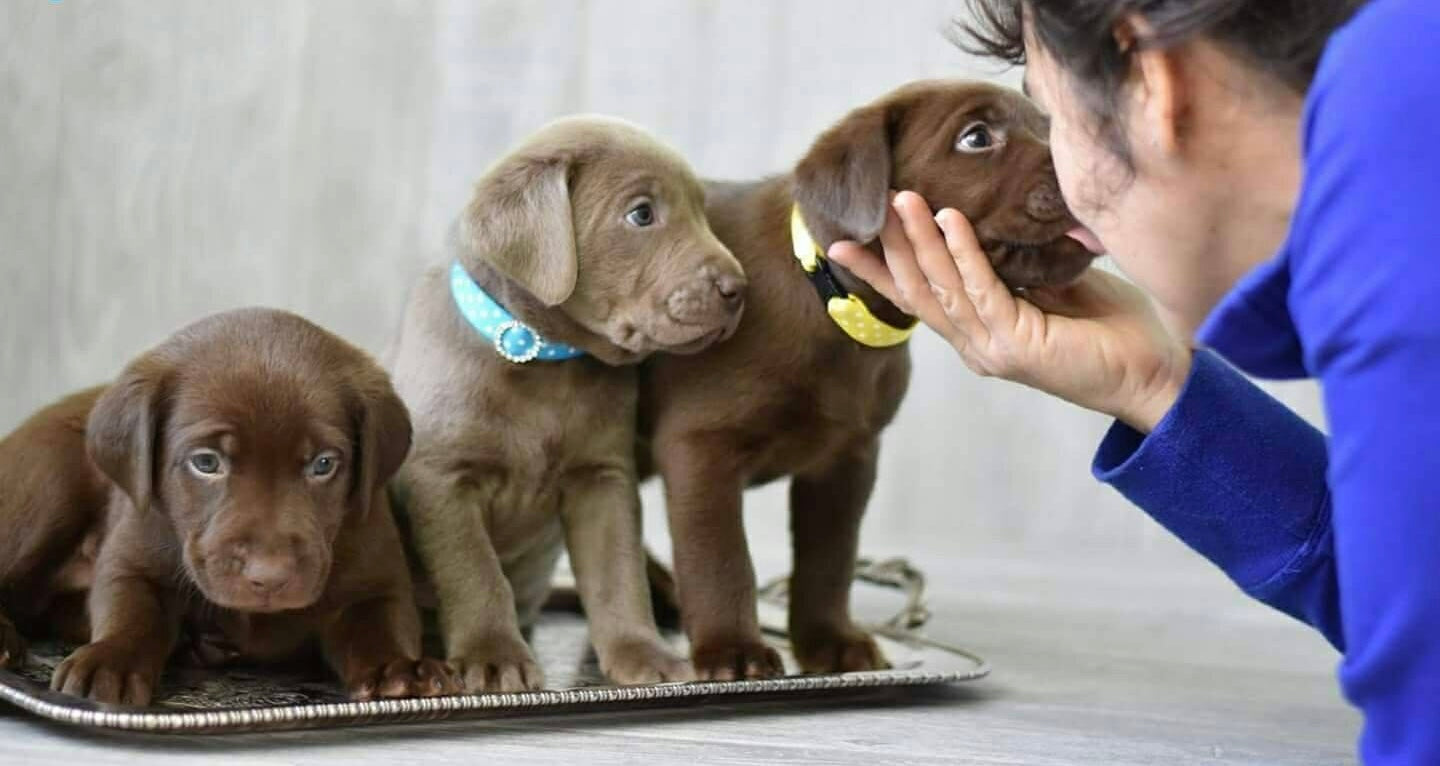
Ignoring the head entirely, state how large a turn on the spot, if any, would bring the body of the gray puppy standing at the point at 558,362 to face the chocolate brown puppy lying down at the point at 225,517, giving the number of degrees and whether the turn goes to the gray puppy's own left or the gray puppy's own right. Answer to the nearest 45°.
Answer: approximately 90° to the gray puppy's own right

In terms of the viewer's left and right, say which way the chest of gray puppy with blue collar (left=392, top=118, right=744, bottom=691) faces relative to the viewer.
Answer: facing the viewer and to the right of the viewer

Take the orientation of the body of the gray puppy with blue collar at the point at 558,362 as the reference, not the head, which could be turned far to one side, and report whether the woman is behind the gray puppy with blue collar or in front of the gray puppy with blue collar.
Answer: in front

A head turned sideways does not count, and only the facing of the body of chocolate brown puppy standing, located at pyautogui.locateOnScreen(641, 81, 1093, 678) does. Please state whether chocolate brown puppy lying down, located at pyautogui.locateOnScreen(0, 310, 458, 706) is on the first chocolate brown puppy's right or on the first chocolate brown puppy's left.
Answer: on the first chocolate brown puppy's right

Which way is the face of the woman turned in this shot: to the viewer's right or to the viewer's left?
to the viewer's left
